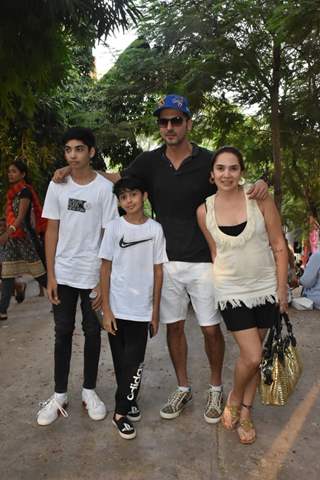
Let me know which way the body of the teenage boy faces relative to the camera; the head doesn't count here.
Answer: toward the camera

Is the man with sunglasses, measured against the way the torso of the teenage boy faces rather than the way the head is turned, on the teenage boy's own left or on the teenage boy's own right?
on the teenage boy's own left

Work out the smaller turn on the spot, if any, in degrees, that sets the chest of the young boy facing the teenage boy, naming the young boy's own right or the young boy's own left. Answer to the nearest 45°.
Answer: approximately 90° to the young boy's own right

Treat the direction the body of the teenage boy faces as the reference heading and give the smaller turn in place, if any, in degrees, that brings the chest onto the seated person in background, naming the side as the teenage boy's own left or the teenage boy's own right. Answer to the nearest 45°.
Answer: approximately 135° to the teenage boy's own left

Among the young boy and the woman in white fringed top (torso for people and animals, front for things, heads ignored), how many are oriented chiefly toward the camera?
2

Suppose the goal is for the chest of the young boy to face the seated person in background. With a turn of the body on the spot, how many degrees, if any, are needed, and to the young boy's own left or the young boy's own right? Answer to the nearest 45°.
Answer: approximately 135° to the young boy's own left

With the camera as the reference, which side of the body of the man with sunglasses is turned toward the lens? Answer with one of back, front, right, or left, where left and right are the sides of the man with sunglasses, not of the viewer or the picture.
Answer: front

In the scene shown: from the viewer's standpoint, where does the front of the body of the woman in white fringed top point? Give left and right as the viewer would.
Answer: facing the viewer
